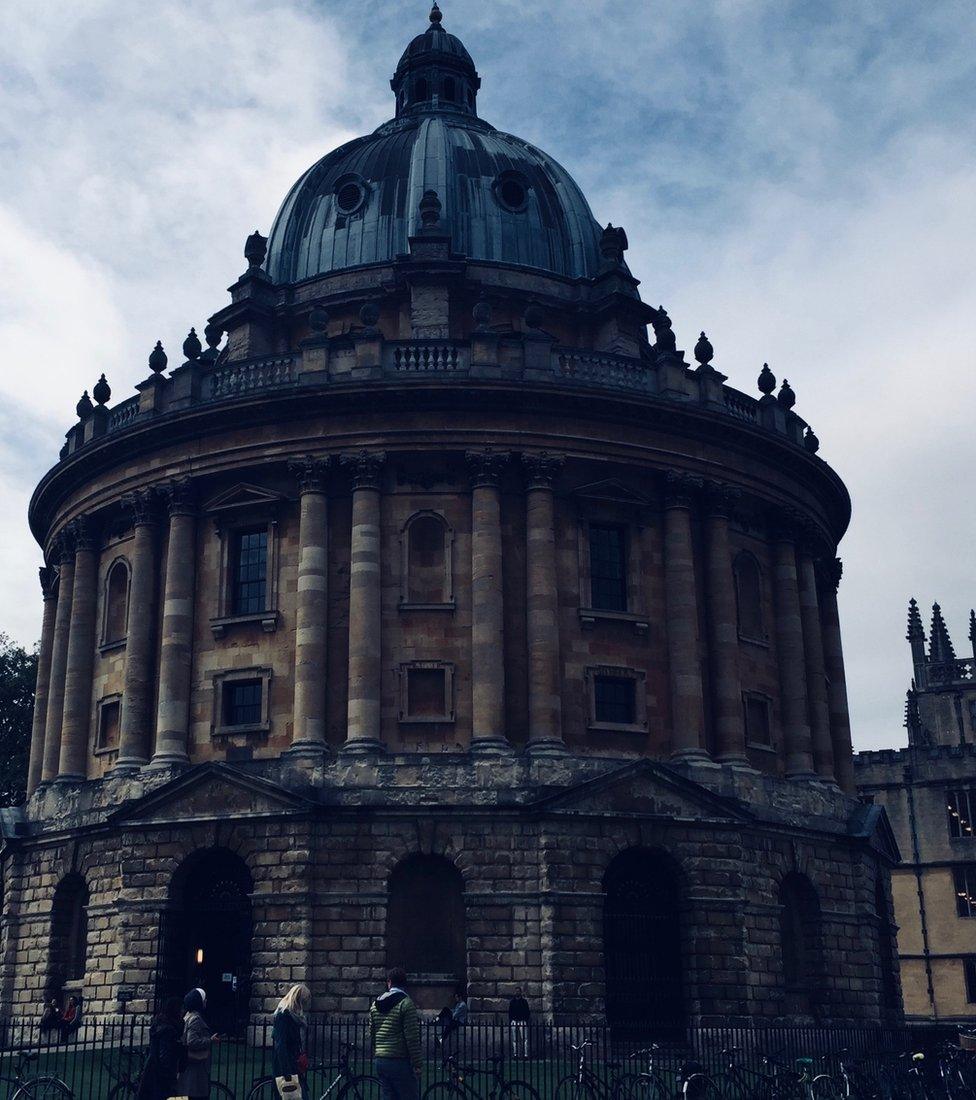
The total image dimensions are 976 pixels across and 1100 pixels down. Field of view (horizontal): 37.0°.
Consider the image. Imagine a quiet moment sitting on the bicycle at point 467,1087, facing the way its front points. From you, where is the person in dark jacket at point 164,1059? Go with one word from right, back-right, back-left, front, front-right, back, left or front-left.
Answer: front-left

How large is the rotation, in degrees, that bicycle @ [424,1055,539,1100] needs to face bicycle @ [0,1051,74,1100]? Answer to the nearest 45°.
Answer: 0° — it already faces it

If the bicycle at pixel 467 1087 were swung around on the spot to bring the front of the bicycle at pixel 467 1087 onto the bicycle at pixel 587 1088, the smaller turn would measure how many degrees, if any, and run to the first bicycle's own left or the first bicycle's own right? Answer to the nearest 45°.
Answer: approximately 180°

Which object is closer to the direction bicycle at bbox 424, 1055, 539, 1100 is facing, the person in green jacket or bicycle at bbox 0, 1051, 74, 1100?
the bicycle

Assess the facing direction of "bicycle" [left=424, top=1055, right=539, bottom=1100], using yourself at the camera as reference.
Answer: facing to the left of the viewer

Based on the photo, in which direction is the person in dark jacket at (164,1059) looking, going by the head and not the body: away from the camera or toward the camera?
away from the camera
